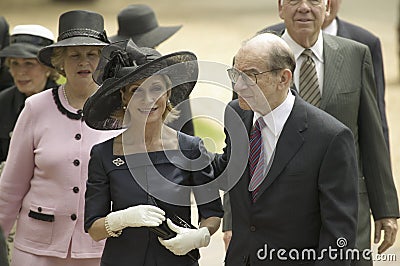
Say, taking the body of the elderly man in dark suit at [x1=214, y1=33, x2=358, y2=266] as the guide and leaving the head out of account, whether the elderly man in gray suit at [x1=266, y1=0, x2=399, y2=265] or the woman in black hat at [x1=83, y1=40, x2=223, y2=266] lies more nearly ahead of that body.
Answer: the woman in black hat

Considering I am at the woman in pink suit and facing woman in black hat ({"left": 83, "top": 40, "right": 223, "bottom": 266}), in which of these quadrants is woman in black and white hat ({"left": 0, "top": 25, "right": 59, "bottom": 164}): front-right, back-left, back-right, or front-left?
back-left

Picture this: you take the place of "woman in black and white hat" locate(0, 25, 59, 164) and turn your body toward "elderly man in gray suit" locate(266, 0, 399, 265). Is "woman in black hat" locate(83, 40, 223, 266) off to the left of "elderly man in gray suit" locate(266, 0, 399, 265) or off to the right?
right

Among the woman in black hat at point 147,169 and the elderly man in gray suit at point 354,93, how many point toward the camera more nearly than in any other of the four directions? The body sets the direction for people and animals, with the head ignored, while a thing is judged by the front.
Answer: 2

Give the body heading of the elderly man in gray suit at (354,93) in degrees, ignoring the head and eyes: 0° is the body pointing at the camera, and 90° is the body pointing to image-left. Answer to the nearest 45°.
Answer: approximately 0°

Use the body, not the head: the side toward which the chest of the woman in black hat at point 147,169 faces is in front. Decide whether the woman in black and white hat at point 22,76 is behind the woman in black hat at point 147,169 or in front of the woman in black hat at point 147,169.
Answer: behind

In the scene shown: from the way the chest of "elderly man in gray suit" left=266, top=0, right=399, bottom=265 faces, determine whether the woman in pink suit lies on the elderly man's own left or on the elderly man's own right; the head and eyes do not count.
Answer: on the elderly man's own right

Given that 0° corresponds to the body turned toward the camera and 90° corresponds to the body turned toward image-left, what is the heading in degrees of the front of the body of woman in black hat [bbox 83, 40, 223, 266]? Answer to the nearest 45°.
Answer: approximately 0°
